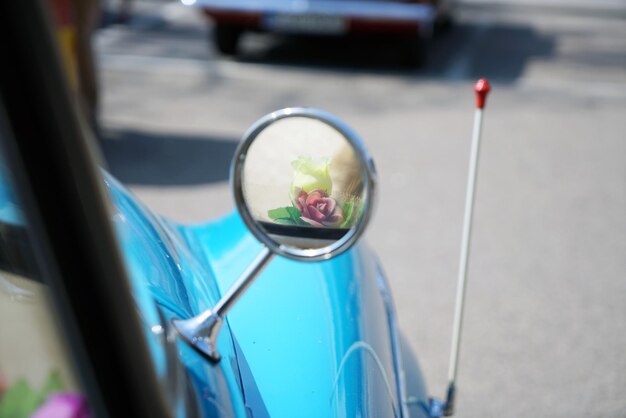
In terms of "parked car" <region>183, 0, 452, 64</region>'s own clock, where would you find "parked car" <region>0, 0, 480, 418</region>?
"parked car" <region>0, 0, 480, 418</region> is roughly at 6 o'clock from "parked car" <region>183, 0, 452, 64</region>.

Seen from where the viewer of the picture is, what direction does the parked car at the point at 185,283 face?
facing away from the viewer and to the right of the viewer

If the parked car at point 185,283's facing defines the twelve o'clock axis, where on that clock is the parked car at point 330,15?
the parked car at point 330,15 is roughly at 11 o'clock from the parked car at point 185,283.

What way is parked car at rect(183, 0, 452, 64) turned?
away from the camera
